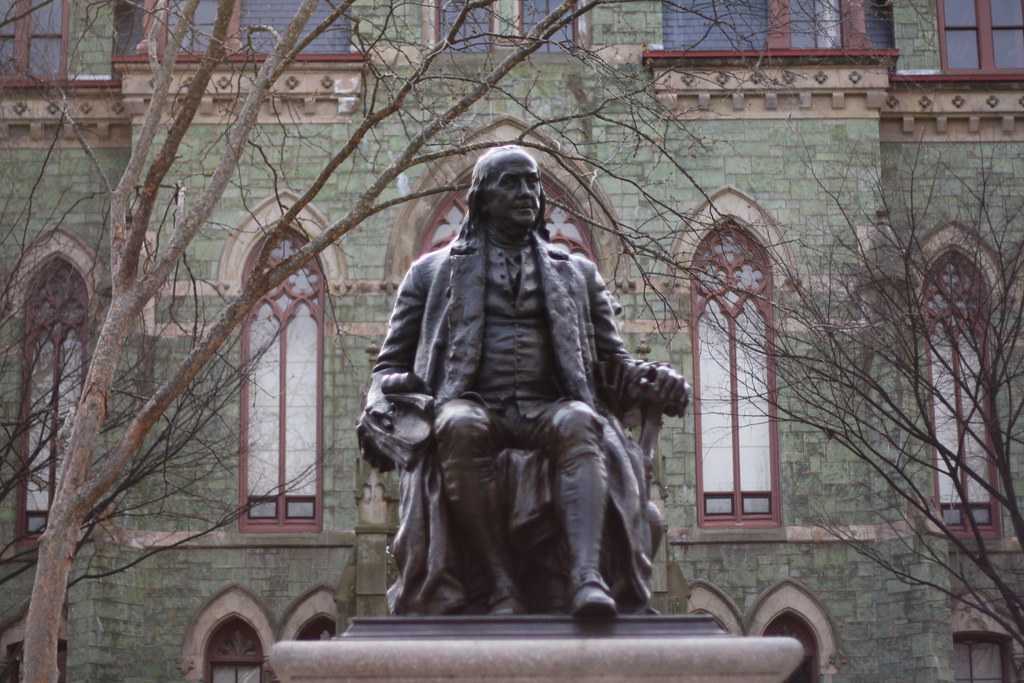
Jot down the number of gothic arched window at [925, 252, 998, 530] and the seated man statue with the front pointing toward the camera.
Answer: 2

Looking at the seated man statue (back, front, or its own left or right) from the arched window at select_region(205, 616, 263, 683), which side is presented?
back

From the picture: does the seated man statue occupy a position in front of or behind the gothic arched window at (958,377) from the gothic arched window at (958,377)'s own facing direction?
in front

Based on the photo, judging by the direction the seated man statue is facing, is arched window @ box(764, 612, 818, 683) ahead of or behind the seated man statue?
behind

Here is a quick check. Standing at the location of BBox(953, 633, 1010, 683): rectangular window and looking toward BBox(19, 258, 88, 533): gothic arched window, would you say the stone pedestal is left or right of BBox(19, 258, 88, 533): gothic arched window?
left

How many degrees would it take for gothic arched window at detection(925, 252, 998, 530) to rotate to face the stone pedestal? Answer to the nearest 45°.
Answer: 0° — it already faces it

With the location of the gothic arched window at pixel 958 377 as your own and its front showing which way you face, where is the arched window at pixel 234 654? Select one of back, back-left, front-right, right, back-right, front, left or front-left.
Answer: right

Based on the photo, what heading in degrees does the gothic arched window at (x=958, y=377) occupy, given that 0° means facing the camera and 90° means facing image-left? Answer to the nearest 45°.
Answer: approximately 0°
